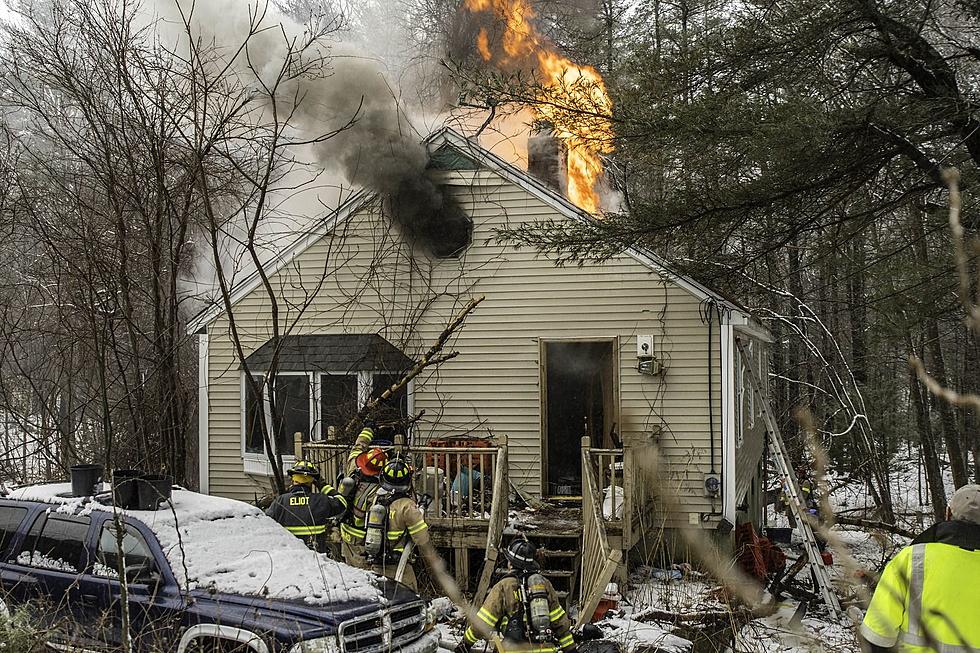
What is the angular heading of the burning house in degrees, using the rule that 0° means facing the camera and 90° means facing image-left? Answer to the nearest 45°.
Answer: approximately 0°

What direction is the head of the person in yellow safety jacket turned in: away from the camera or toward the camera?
away from the camera

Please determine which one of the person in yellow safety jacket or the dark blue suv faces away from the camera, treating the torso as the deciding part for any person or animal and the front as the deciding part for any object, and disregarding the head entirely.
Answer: the person in yellow safety jacket

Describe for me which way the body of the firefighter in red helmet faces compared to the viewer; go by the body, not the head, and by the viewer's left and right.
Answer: facing away from the viewer and to the right of the viewer

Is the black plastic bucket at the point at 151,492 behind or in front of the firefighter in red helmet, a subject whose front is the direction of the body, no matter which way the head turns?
behind

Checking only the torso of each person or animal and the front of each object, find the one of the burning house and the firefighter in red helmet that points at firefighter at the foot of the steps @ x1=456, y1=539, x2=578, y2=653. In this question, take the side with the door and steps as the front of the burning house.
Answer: the burning house

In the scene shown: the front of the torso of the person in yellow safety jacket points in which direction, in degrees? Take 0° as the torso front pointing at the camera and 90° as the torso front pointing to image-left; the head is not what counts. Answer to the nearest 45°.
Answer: approximately 180°

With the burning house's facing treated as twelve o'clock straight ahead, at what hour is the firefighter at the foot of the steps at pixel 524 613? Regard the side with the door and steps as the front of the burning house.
The firefighter at the foot of the steps is roughly at 12 o'clock from the burning house.

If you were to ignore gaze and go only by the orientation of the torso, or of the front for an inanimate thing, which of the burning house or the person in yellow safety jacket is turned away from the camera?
the person in yellow safety jacket

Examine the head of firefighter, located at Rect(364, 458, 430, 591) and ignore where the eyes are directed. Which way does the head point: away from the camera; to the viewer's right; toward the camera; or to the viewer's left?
away from the camera

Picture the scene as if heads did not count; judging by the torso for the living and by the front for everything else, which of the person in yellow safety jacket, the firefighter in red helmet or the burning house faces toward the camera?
the burning house

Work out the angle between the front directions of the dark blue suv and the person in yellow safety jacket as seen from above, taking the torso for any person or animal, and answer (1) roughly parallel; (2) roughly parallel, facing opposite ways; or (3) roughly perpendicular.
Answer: roughly perpendicular

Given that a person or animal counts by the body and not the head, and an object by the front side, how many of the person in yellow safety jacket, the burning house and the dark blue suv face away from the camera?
1
